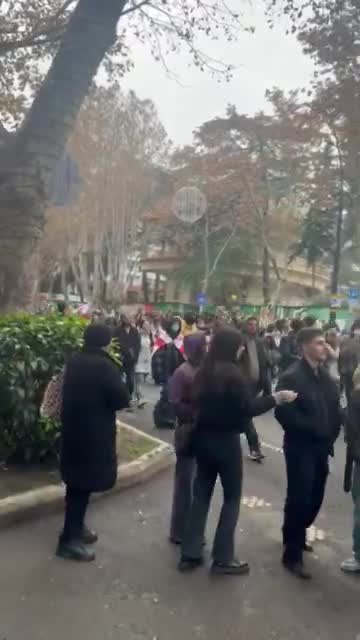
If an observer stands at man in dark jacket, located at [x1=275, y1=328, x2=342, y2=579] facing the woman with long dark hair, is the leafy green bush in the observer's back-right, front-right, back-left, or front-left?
front-right

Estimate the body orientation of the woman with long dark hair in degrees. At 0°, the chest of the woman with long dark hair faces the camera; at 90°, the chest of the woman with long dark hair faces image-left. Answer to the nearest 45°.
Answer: approximately 225°

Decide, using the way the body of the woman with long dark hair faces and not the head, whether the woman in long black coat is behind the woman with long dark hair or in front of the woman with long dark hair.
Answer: behind

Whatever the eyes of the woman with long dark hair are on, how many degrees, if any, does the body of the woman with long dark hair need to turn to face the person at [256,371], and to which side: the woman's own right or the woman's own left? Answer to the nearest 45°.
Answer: approximately 45° to the woman's own left

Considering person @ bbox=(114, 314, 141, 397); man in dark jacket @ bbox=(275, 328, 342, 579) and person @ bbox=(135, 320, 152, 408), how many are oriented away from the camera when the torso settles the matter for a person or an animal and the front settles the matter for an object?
2

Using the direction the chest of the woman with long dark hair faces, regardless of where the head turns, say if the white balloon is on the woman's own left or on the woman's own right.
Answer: on the woman's own left

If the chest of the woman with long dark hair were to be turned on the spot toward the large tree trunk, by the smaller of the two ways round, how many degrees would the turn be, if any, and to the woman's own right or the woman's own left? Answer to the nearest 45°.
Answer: approximately 90° to the woman's own left

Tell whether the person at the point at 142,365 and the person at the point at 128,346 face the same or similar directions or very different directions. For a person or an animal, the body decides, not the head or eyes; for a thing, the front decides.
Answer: same or similar directions

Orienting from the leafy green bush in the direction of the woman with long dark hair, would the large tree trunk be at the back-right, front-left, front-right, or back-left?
back-left

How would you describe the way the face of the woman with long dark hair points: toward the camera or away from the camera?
away from the camera
